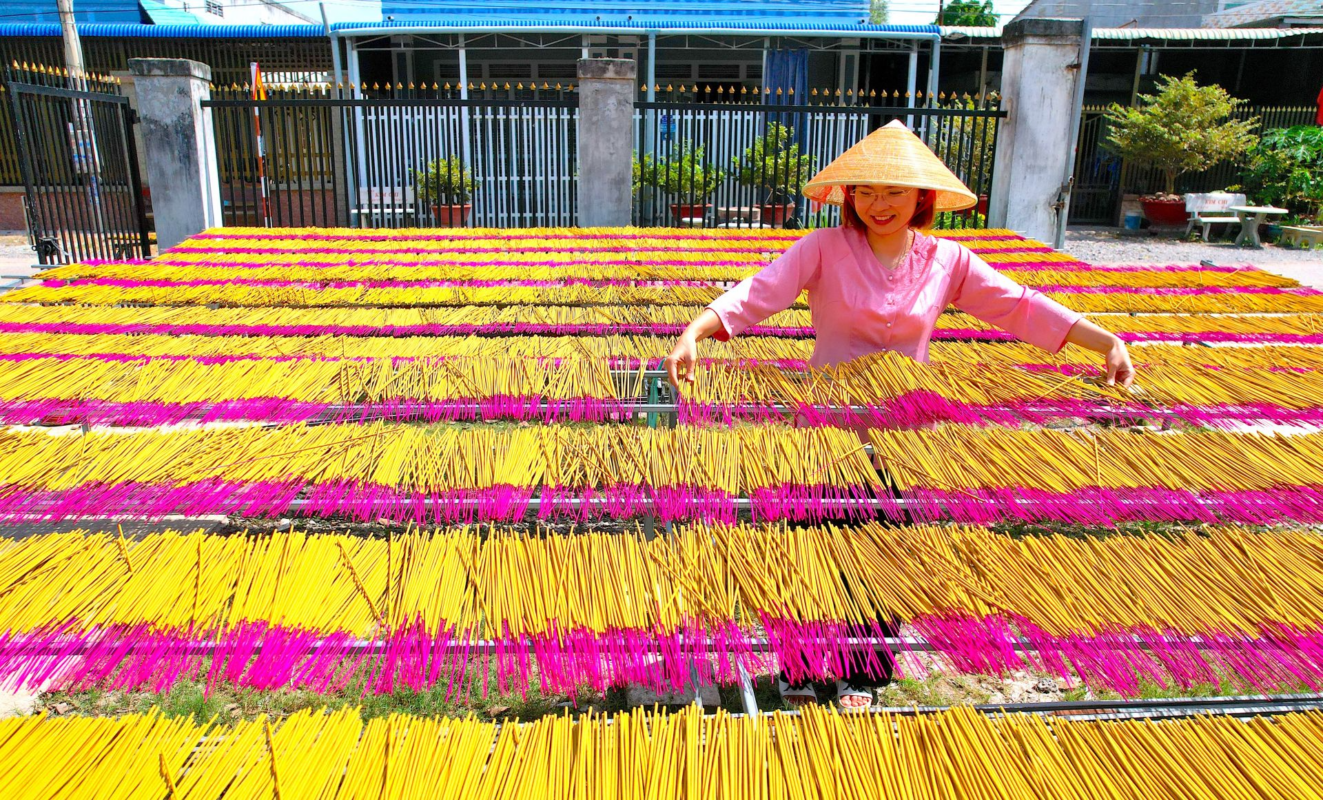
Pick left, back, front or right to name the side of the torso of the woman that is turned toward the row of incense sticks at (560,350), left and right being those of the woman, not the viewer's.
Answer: right

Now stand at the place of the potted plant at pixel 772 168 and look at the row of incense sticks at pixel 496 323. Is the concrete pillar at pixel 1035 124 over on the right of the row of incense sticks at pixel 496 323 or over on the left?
left

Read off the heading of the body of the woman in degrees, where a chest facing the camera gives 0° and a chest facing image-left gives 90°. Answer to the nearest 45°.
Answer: approximately 0°

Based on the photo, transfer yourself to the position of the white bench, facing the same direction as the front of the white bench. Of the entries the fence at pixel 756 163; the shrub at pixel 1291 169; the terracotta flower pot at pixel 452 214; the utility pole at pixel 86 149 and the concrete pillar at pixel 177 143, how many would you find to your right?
4

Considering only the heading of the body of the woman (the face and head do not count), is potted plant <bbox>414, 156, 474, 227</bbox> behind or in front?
behind

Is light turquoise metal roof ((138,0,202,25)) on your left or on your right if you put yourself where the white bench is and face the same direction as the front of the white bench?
on your right

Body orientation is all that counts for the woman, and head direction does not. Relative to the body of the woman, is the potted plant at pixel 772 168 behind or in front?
behind

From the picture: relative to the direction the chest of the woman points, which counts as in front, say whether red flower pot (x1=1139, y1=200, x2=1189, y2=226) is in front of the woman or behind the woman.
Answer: behind

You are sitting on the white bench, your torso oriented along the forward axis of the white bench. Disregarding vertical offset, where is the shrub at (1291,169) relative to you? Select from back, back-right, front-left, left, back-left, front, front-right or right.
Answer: left

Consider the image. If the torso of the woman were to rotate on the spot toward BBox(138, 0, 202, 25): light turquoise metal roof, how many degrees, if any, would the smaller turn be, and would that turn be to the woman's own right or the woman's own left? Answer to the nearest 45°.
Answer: approximately 135° to the woman's own right

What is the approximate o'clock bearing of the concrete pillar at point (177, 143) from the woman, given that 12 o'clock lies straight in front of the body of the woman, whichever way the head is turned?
The concrete pillar is roughly at 4 o'clock from the woman.

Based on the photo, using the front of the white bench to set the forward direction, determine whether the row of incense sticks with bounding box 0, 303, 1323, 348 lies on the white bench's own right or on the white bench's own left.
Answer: on the white bench's own right

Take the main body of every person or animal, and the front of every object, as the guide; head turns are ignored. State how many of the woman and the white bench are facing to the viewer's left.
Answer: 0

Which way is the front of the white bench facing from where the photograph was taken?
facing the viewer and to the right of the viewer

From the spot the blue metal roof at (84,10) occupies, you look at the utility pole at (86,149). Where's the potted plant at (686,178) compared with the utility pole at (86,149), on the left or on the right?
left

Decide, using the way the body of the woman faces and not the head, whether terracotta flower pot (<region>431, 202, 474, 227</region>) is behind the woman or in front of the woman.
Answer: behind
